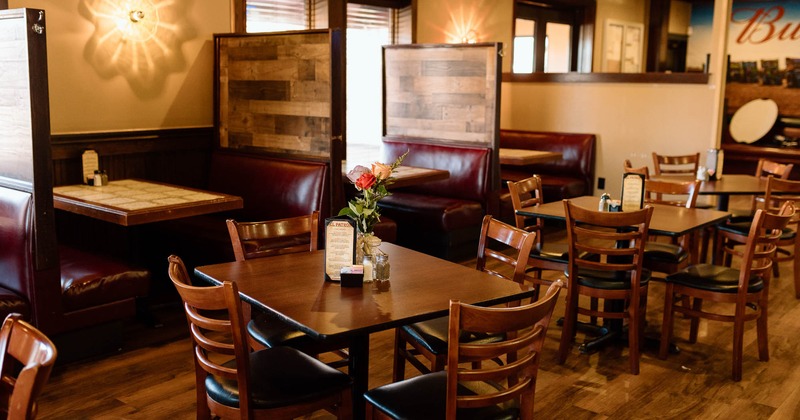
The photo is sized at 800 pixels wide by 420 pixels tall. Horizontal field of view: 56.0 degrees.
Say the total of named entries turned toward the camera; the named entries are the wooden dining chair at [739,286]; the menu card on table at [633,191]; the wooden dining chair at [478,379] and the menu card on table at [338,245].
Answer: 2

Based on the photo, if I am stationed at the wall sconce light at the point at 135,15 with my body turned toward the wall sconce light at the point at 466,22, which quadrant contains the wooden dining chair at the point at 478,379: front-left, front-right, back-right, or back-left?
back-right

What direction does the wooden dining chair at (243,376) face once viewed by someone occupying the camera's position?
facing away from the viewer and to the right of the viewer

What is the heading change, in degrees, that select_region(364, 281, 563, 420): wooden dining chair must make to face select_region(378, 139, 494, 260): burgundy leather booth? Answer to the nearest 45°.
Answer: approximately 45° to its right

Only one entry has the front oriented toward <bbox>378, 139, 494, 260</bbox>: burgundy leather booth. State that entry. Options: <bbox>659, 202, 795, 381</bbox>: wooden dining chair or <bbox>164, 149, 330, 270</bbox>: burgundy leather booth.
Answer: the wooden dining chair

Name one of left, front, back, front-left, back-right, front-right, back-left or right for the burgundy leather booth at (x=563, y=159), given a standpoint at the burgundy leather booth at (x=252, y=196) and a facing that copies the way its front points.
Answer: back

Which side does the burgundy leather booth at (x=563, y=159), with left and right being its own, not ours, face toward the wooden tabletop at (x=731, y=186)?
left

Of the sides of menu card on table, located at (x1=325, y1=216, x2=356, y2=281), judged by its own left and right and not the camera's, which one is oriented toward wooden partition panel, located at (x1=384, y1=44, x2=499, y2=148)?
back

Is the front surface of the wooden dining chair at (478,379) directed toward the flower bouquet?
yes

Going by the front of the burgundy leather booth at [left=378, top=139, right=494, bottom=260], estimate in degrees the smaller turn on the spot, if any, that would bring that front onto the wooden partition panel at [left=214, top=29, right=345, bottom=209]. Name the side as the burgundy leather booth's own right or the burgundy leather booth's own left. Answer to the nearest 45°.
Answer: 0° — it already faces it
